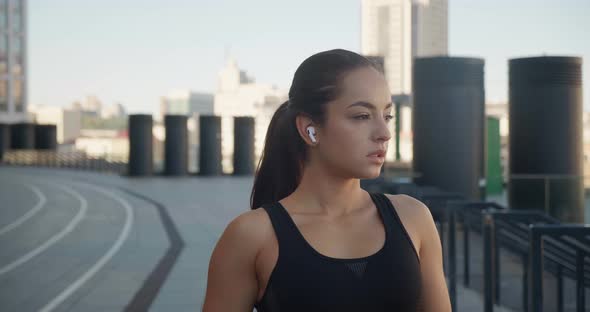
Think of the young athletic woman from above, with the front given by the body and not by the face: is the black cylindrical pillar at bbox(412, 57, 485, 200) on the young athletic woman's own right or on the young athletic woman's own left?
on the young athletic woman's own left

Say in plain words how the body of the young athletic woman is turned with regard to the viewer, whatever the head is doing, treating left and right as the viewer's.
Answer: facing the viewer and to the right of the viewer

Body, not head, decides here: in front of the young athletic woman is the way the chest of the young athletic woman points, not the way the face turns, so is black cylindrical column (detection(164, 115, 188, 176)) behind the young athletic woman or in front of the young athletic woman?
behind

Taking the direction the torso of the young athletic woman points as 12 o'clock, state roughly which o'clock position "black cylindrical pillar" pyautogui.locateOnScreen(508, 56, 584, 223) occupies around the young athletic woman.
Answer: The black cylindrical pillar is roughly at 8 o'clock from the young athletic woman.

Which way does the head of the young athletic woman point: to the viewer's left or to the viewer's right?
to the viewer's right

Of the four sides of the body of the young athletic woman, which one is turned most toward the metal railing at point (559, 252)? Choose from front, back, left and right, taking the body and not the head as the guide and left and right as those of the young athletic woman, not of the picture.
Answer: left

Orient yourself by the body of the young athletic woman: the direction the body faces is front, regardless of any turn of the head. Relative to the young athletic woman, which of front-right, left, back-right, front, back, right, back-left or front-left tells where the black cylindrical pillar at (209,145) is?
back-left
